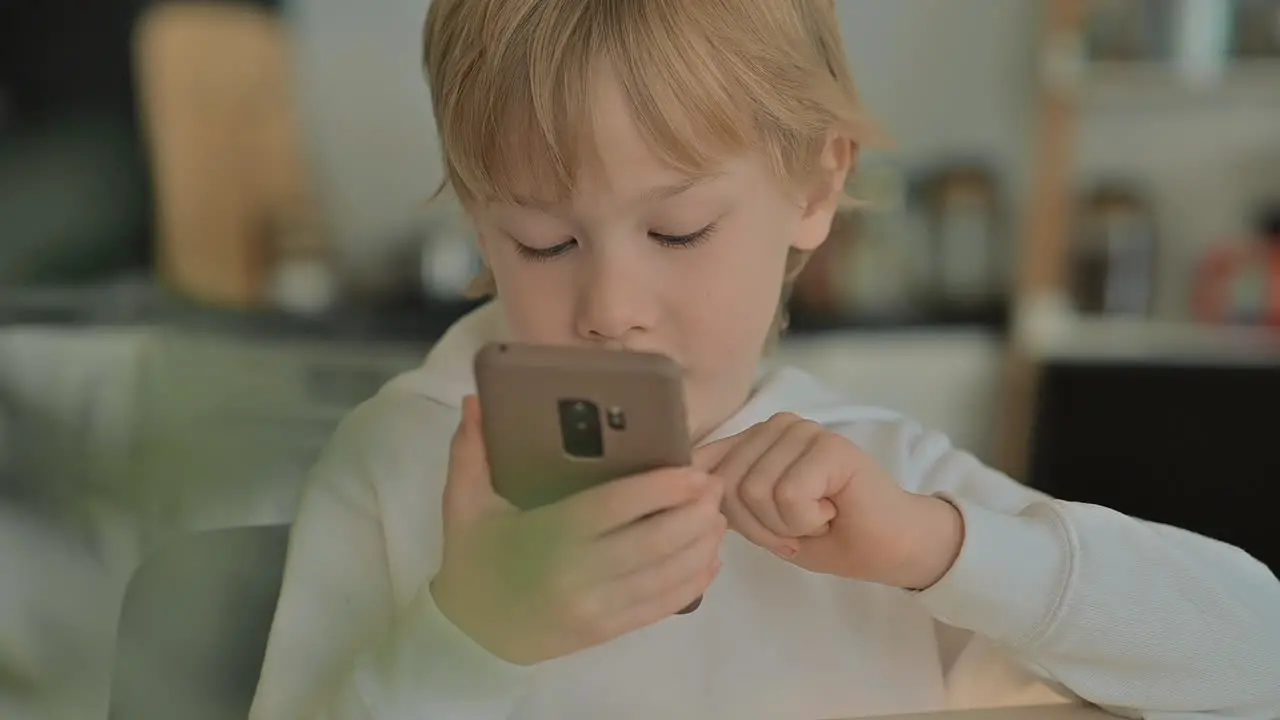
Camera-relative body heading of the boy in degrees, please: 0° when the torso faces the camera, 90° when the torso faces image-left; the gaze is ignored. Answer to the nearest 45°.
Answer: approximately 0°

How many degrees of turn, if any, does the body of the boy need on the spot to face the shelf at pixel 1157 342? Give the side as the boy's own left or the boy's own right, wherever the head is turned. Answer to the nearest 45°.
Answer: approximately 135° to the boy's own left

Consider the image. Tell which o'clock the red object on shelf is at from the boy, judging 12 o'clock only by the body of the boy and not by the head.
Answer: The red object on shelf is roughly at 7 o'clock from the boy.

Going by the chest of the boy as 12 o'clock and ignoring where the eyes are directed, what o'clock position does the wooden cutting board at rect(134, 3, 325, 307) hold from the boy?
The wooden cutting board is roughly at 5 o'clock from the boy.

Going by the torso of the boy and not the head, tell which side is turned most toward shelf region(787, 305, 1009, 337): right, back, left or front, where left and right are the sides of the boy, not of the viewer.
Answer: back

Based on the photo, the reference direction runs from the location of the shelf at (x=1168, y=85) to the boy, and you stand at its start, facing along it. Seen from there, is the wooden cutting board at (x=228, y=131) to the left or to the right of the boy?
right

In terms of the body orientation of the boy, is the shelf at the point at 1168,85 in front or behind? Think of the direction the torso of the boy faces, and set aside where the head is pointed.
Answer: behind

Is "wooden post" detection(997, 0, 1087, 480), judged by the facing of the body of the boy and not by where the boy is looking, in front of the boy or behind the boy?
behind
